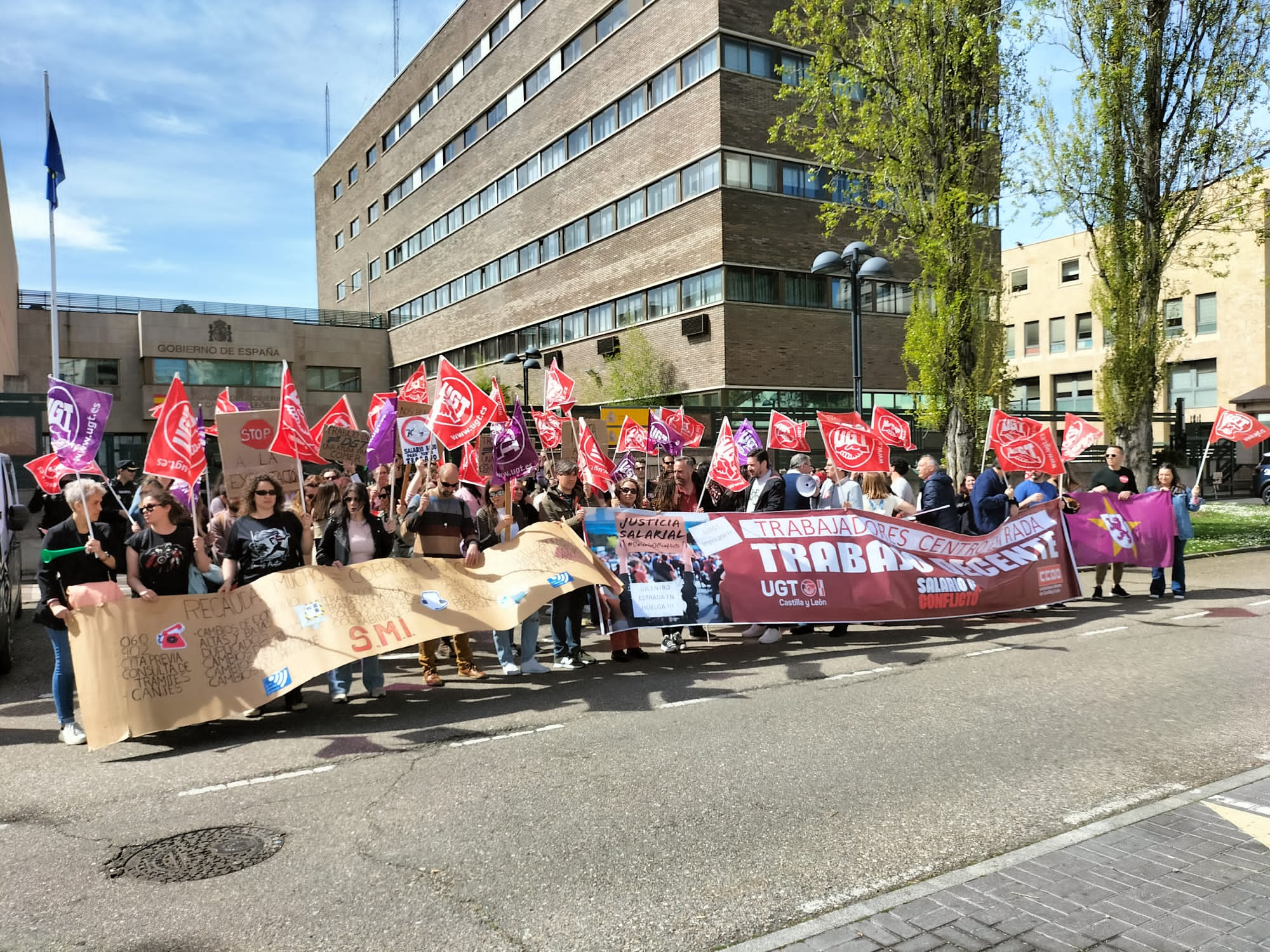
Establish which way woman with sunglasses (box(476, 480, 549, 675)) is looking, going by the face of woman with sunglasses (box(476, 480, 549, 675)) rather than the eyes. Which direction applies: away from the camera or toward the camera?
toward the camera

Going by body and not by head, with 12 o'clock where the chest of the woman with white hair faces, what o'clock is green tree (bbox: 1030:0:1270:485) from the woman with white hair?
The green tree is roughly at 10 o'clock from the woman with white hair.

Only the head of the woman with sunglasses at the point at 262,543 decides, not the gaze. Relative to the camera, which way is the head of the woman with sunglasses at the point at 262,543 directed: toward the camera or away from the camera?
toward the camera

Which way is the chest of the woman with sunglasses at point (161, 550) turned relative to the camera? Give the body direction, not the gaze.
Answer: toward the camera

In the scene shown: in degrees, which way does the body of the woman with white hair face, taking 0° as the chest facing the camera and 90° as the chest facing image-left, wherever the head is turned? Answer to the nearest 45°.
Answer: approximately 315°

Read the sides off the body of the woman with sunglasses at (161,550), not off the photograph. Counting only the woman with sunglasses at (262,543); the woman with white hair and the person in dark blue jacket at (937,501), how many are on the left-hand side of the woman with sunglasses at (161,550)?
2

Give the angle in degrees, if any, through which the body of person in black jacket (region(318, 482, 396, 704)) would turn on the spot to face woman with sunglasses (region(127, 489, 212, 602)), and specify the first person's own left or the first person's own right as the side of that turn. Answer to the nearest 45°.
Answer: approximately 45° to the first person's own right

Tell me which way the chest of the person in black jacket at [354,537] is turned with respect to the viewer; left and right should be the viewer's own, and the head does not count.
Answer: facing the viewer

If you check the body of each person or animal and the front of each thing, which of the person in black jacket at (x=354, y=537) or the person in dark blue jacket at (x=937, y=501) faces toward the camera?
the person in black jacket at (x=354, y=537)

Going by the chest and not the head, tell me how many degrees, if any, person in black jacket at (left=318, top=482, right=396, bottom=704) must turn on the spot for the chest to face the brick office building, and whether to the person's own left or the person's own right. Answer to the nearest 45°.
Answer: approximately 135° to the person's own left
